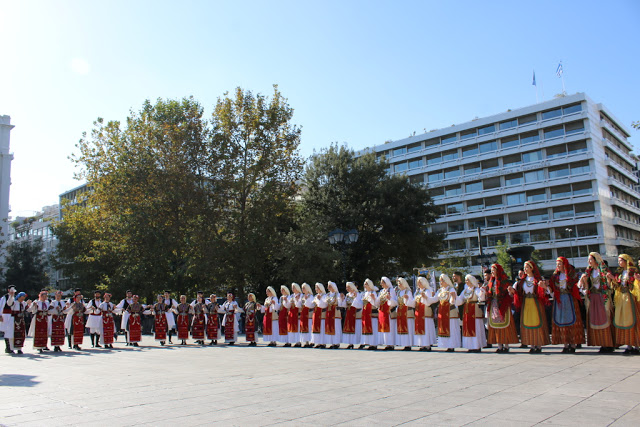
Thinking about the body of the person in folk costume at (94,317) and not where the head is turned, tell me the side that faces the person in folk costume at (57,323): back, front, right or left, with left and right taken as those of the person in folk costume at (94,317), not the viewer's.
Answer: right

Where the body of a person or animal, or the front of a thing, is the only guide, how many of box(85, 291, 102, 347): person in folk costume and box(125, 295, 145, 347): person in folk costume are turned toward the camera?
2

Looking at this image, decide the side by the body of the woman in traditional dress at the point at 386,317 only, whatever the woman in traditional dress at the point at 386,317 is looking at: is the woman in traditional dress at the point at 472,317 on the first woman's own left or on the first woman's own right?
on the first woman's own left

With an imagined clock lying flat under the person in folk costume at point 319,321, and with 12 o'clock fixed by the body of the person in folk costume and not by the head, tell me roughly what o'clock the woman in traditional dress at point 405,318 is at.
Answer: The woman in traditional dress is roughly at 9 o'clock from the person in folk costume.

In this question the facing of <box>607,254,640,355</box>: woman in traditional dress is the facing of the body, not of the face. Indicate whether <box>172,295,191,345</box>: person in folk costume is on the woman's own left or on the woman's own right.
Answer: on the woman's own right

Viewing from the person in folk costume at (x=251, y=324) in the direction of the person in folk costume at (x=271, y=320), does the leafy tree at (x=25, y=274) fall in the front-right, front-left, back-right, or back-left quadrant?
back-left

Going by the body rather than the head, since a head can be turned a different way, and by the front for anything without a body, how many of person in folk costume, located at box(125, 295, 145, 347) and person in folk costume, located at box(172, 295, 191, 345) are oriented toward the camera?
2

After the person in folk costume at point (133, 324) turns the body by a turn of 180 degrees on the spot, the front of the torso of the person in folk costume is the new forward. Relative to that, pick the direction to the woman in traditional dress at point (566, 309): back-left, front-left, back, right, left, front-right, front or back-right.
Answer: back-right

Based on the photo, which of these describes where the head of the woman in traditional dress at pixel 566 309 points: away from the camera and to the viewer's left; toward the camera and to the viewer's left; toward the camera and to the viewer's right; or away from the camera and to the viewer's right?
toward the camera and to the viewer's left
